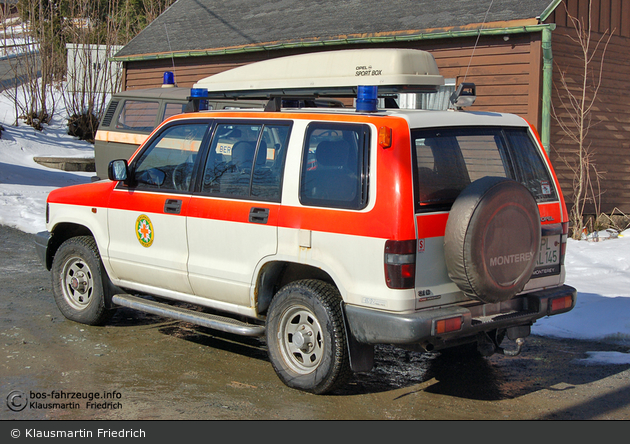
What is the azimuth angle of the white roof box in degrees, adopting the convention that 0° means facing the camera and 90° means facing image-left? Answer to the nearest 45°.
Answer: approximately 135°

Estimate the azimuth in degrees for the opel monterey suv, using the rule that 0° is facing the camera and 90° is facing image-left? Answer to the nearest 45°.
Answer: approximately 135°
